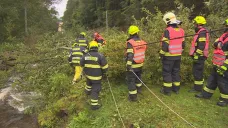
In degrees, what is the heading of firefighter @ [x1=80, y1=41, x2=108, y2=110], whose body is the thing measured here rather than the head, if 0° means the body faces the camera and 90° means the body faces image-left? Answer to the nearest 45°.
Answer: approximately 180°

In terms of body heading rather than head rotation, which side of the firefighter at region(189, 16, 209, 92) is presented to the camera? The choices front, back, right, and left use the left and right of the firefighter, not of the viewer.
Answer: left

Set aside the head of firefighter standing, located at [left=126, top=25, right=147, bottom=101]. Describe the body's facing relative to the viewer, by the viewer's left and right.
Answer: facing away from the viewer and to the left of the viewer

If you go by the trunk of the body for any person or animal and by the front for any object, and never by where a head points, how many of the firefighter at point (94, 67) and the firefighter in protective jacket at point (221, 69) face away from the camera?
1

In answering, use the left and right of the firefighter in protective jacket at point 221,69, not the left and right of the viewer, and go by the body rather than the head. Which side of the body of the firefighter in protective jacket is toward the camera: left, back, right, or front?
left

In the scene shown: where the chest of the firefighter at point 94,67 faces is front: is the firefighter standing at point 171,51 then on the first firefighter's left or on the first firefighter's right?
on the first firefighter's right

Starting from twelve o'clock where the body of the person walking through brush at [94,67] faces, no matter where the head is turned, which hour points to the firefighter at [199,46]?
The firefighter is roughly at 3 o'clock from the person walking through brush.

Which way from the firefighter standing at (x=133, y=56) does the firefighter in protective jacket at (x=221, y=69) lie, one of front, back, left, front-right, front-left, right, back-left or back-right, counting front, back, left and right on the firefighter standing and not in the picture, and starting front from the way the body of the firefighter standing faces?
back-right
